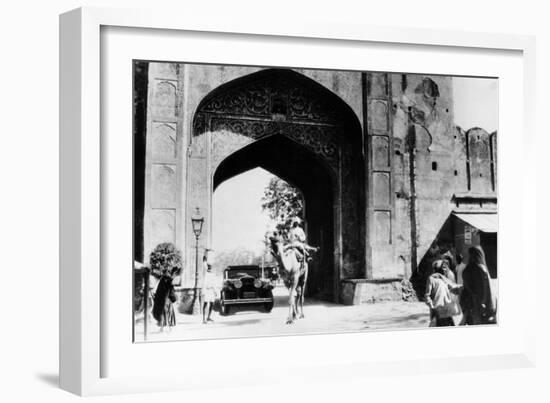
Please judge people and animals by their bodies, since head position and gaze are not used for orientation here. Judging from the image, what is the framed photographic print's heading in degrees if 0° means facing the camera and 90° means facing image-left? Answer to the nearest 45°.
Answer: approximately 315°
